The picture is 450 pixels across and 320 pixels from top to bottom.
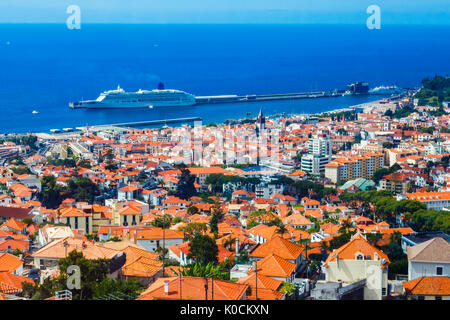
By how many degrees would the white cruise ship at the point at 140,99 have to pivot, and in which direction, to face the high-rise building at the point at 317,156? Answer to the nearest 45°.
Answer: approximately 90° to its left

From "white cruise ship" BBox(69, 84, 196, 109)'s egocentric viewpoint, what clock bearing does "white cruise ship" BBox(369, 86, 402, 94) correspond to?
"white cruise ship" BBox(369, 86, 402, 94) is roughly at 6 o'clock from "white cruise ship" BBox(69, 84, 196, 109).

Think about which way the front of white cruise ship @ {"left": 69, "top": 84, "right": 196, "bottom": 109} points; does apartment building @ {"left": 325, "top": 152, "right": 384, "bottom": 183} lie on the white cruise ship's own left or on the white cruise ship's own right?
on the white cruise ship's own left

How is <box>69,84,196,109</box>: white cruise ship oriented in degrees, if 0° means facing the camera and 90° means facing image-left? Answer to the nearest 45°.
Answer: approximately 90°
